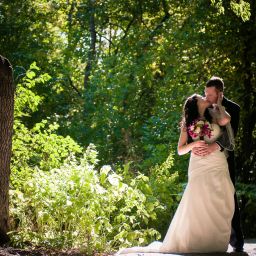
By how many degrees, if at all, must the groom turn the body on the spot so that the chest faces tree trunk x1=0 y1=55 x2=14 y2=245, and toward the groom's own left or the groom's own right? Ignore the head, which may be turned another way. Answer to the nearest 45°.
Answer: approximately 45° to the groom's own right

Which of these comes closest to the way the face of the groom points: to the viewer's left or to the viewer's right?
to the viewer's left

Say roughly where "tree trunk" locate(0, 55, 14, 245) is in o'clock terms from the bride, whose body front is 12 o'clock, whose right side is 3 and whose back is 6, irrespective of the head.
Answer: The tree trunk is roughly at 4 o'clock from the bride.

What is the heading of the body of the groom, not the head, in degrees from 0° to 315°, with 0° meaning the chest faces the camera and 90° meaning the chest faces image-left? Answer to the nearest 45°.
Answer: approximately 45°

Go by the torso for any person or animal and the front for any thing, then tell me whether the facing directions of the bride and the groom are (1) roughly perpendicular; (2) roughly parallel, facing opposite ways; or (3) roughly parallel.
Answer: roughly perpendicular
